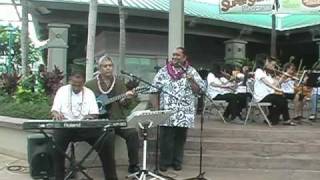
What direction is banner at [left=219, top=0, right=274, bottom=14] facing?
toward the camera

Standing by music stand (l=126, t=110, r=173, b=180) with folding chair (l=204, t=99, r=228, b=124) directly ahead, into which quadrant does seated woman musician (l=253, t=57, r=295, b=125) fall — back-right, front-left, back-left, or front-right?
front-right

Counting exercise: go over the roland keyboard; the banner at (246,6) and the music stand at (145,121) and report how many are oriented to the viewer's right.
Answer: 0

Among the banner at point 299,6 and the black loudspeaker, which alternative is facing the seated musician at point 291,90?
the banner

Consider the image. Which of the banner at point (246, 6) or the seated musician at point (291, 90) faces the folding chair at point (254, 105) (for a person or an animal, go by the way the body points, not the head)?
the banner

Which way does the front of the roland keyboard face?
away from the camera

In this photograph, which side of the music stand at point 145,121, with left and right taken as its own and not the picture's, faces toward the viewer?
back

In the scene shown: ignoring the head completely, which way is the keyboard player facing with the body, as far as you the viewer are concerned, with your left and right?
facing the viewer

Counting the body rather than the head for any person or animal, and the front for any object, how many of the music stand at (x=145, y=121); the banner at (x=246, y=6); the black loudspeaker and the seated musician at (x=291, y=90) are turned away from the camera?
1

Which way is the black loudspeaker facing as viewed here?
toward the camera

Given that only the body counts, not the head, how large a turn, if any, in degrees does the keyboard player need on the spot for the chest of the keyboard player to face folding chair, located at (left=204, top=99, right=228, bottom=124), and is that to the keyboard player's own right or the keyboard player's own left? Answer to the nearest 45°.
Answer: approximately 135° to the keyboard player's own left

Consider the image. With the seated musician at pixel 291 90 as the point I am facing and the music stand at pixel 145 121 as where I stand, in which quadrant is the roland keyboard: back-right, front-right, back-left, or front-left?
back-left
